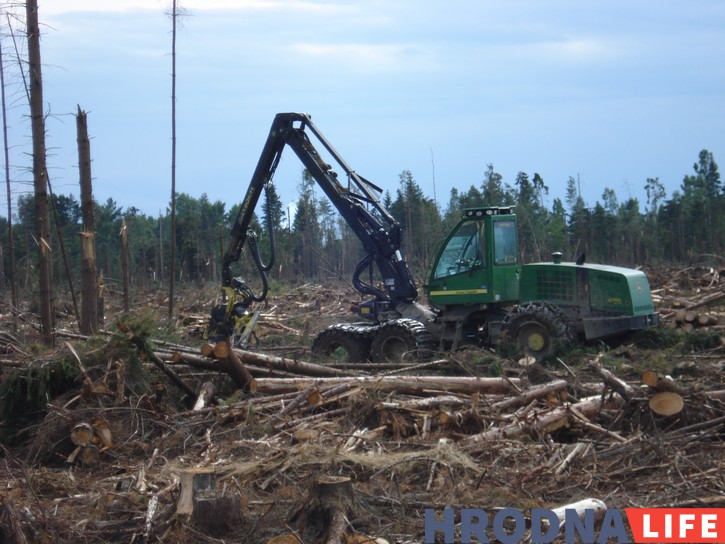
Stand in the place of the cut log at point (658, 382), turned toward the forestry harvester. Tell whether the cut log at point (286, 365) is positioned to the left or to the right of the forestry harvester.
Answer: left

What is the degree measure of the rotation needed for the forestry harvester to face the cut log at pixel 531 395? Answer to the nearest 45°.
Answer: approximately 90° to its left

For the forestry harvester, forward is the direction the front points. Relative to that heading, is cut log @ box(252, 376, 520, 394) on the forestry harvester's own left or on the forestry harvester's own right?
on the forestry harvester's own left

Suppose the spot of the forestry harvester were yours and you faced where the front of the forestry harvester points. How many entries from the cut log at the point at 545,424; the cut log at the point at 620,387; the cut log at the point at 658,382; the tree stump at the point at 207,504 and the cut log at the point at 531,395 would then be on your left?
5

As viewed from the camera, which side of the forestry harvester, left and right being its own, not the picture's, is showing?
left

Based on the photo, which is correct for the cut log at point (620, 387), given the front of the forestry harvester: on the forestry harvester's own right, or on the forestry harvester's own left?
on the forestry harvester's own left

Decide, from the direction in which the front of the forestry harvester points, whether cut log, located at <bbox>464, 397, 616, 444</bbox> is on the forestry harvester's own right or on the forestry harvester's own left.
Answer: on the forestry harvester's own left

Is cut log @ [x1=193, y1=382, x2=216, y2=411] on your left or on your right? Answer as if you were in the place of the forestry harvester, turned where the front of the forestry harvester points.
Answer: on your left

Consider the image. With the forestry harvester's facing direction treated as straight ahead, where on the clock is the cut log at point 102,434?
The cut log is roughly at 10 o'clock from the forestry harvester.

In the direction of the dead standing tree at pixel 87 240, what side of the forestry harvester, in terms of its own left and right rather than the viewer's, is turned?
front
